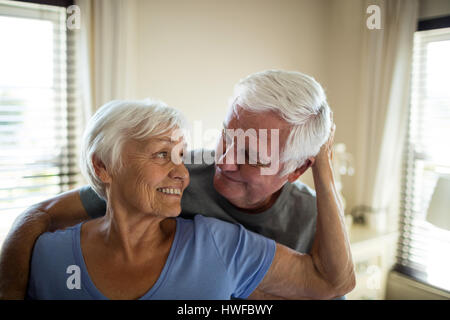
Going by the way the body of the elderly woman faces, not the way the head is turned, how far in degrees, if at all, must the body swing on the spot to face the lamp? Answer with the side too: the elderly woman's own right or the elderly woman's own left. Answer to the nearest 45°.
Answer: approximately 135° to the elderly woman's own left

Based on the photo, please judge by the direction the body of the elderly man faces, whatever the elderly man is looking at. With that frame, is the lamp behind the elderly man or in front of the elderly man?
behind

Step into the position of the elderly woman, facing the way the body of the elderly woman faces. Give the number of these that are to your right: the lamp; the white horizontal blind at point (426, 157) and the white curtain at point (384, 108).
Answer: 0

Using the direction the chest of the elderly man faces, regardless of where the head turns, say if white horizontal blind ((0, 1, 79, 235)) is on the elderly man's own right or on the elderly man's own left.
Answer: on the elderly man's own right

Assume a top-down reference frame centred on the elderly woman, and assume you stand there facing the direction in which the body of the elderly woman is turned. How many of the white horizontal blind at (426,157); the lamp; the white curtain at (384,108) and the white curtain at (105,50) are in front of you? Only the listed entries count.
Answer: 0

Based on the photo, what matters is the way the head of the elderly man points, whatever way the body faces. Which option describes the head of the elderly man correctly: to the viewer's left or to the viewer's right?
to the viewer's left

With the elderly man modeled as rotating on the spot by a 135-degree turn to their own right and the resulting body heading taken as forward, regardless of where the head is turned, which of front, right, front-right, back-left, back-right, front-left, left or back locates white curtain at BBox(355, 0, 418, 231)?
front-right

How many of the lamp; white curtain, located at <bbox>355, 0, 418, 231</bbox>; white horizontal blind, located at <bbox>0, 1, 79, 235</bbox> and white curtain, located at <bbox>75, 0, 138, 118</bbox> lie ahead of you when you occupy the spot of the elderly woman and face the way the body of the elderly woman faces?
0

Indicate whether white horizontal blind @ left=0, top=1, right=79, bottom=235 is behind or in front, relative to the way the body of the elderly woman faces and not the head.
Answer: behind

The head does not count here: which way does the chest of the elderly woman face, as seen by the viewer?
toward the camera

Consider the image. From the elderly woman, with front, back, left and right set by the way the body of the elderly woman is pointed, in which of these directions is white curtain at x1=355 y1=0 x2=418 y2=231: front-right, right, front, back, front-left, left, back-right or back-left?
back-left

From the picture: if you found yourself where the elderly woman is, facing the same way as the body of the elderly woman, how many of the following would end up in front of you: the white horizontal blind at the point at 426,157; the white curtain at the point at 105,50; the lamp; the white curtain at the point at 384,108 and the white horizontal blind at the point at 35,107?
0

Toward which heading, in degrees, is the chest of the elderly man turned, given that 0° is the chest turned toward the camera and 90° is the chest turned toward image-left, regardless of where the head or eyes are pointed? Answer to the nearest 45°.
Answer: approximately 45°

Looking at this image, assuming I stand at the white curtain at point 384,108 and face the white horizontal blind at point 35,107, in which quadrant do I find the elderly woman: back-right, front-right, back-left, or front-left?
front-left
